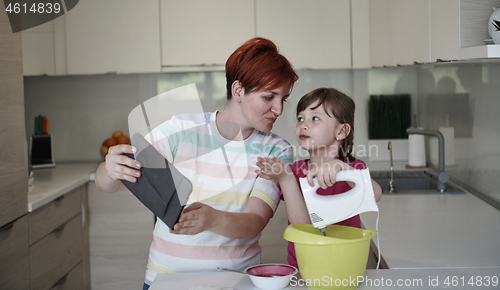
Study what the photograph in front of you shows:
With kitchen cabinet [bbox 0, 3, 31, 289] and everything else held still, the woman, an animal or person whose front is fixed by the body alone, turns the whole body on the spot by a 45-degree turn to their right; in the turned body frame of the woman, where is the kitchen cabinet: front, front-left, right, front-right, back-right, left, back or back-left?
right

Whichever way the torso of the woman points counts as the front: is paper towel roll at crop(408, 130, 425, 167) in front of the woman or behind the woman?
behind

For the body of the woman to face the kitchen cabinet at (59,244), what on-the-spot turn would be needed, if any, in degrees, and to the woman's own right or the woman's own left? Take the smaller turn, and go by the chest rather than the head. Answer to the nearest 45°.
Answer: approximately 135° to the woman's own right

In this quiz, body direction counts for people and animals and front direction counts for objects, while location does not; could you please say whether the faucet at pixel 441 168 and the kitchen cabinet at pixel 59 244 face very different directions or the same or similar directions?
very different directions

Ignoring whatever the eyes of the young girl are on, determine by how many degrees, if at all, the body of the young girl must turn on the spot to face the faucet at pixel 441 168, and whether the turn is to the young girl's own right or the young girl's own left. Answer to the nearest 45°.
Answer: approximately 180°
